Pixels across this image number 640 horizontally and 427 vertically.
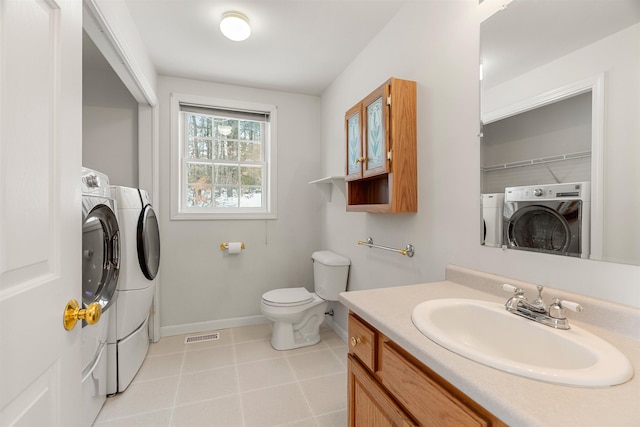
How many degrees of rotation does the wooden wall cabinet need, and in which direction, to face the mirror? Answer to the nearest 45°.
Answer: approximately 90° to its left

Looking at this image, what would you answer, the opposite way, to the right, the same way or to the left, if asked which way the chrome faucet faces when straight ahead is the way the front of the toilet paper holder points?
to the right

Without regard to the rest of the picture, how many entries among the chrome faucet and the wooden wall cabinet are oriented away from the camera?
0

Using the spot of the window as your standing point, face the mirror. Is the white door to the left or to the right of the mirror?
right

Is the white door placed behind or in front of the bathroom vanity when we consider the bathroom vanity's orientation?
in front

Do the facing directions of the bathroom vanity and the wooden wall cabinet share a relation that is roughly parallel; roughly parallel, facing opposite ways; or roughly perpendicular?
roughly parallel

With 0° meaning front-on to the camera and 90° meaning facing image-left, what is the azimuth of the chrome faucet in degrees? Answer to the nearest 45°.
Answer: approximately 45°

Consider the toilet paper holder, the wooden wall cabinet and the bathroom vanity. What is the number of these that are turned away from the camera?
0

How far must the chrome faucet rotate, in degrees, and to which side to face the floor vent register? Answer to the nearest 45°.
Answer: approximately 45° to its right

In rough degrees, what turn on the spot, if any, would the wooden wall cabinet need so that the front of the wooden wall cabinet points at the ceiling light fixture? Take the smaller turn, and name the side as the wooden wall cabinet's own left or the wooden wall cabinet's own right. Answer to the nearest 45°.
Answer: approximately 45° to the wooden wall cabinet's own right

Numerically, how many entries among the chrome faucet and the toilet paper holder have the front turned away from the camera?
0

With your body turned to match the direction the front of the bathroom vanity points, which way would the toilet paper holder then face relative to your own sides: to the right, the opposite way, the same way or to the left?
to the left

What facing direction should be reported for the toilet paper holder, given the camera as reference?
facing the viewer

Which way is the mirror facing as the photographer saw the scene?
facing the viewer and to the left of the viewer

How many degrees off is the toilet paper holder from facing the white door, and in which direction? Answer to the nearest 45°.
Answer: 0° — it already faces it
